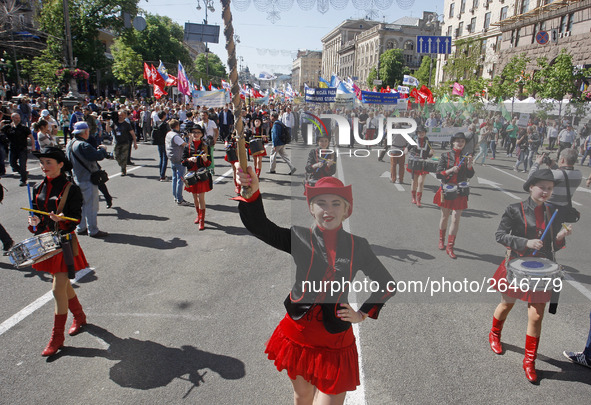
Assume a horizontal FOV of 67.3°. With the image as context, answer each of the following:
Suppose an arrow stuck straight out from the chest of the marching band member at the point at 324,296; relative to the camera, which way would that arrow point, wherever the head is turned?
toward the camera

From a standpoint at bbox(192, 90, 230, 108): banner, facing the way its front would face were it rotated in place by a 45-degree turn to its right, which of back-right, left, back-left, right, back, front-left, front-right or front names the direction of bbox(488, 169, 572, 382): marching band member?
front-left

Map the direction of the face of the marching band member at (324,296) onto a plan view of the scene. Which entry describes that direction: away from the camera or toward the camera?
toward the camera

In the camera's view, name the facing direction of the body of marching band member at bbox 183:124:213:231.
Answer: toward the camera

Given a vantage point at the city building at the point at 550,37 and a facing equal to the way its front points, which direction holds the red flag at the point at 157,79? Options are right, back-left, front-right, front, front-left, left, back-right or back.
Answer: front

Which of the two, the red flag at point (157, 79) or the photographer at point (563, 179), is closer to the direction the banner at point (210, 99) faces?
the photographer

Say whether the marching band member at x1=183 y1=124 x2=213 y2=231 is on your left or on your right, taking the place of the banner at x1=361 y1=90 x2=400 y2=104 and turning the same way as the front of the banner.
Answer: on your right

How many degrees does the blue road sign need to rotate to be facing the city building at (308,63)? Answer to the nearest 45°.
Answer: approximately 135° to its right

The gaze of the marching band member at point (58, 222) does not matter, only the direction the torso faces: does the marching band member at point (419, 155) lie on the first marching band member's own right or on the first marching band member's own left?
on the first marching band member's own left

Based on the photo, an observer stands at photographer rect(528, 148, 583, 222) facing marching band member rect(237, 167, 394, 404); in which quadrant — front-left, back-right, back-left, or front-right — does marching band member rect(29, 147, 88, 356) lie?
front-right

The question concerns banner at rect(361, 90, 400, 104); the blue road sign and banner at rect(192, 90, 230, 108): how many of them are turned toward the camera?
3

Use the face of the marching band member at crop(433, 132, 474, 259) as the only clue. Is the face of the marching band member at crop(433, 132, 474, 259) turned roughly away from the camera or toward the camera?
toward the camera

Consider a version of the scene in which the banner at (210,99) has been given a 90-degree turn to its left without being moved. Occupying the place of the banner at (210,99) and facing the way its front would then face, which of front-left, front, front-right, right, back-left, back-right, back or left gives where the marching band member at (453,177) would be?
right

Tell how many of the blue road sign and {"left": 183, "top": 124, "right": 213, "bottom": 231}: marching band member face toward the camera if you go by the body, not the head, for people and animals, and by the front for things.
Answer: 2
